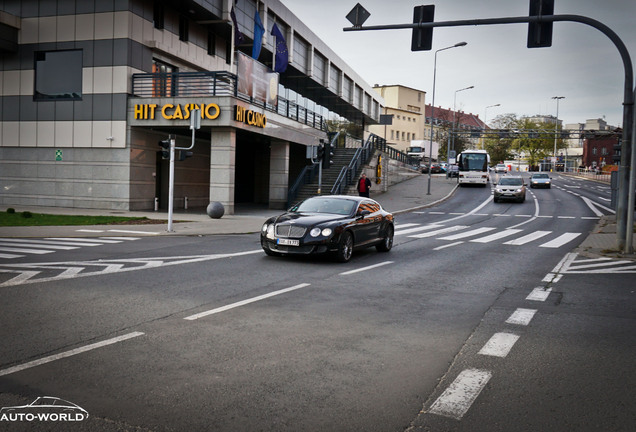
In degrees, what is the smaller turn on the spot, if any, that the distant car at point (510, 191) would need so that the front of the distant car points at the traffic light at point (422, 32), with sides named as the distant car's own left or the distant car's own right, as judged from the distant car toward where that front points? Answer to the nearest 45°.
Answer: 0° — it already faces it

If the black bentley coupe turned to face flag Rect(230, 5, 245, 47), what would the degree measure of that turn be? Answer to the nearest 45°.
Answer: approximately 135° to its right

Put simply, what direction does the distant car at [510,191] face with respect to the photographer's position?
facing the viewer

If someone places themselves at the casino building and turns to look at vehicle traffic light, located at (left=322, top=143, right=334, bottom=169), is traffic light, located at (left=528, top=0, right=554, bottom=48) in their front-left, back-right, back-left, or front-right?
front-right

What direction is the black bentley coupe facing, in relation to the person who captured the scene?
facing the viewer and to the left of the viewer

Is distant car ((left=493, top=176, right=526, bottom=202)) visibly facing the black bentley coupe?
yes

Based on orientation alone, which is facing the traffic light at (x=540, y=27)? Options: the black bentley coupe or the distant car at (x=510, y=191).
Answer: the distant car

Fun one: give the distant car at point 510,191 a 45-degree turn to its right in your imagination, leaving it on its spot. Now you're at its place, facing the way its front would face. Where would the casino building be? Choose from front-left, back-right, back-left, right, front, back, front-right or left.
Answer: front

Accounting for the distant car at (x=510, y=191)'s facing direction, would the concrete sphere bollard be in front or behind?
in front
